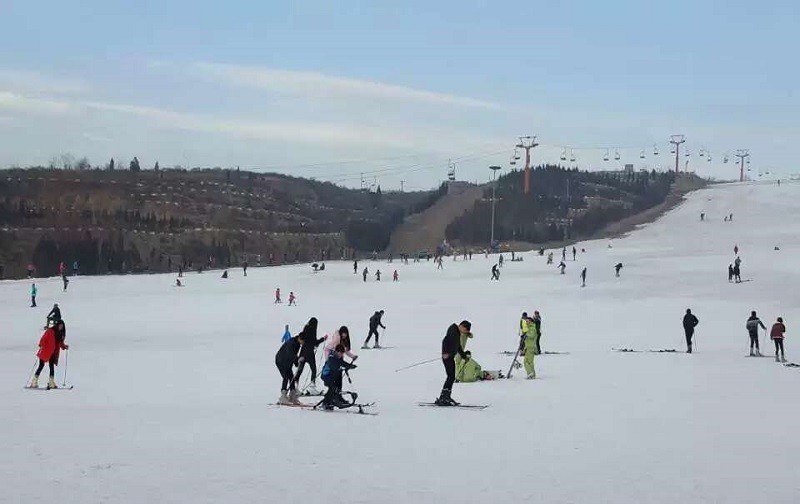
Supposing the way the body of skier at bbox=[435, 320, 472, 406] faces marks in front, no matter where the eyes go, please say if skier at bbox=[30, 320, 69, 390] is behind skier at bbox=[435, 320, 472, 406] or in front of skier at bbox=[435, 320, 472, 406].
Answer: behind

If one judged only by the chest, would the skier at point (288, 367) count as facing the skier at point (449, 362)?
yes

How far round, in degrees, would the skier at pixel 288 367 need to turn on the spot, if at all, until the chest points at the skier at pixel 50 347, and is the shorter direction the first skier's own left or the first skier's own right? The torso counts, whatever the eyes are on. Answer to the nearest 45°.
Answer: approximately 135° to the first skier's own left

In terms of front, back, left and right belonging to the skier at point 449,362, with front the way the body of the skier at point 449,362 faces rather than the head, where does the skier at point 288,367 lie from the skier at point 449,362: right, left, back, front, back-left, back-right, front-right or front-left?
back

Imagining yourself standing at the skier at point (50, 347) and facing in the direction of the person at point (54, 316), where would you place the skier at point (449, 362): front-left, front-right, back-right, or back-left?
back-right
